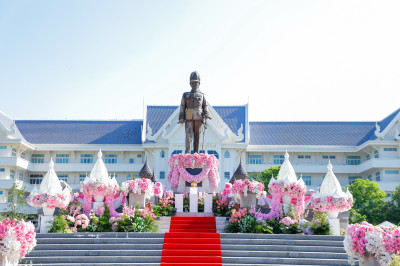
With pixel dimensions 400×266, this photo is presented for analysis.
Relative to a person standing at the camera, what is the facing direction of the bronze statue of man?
facing the viewer

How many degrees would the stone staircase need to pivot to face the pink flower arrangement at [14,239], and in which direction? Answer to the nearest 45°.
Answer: approximately 45° to its right

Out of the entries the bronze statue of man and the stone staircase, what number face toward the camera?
2

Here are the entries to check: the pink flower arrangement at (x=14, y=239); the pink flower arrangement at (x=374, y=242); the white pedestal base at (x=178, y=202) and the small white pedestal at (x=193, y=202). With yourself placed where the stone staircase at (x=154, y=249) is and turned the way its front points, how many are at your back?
2

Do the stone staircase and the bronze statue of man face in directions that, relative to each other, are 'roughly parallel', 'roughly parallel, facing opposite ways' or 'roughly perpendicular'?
roughly parallel

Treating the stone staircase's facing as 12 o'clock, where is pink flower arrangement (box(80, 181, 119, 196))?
The pink flower arrangement is roughly at 5 o'clock from the stone staircase.

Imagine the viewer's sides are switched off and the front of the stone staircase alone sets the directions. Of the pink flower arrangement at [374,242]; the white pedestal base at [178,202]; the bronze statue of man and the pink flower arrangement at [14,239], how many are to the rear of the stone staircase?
2

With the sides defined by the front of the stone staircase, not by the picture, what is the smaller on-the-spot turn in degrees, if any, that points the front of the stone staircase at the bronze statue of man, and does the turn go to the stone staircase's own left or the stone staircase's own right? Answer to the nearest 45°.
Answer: approximately 180°

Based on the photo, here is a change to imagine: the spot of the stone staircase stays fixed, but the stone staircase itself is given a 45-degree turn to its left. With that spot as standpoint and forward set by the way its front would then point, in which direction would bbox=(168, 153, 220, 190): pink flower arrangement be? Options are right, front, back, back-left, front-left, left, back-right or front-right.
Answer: back-left

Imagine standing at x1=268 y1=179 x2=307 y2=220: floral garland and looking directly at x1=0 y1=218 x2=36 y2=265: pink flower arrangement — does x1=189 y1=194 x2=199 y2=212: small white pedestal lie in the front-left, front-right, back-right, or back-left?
front-right
